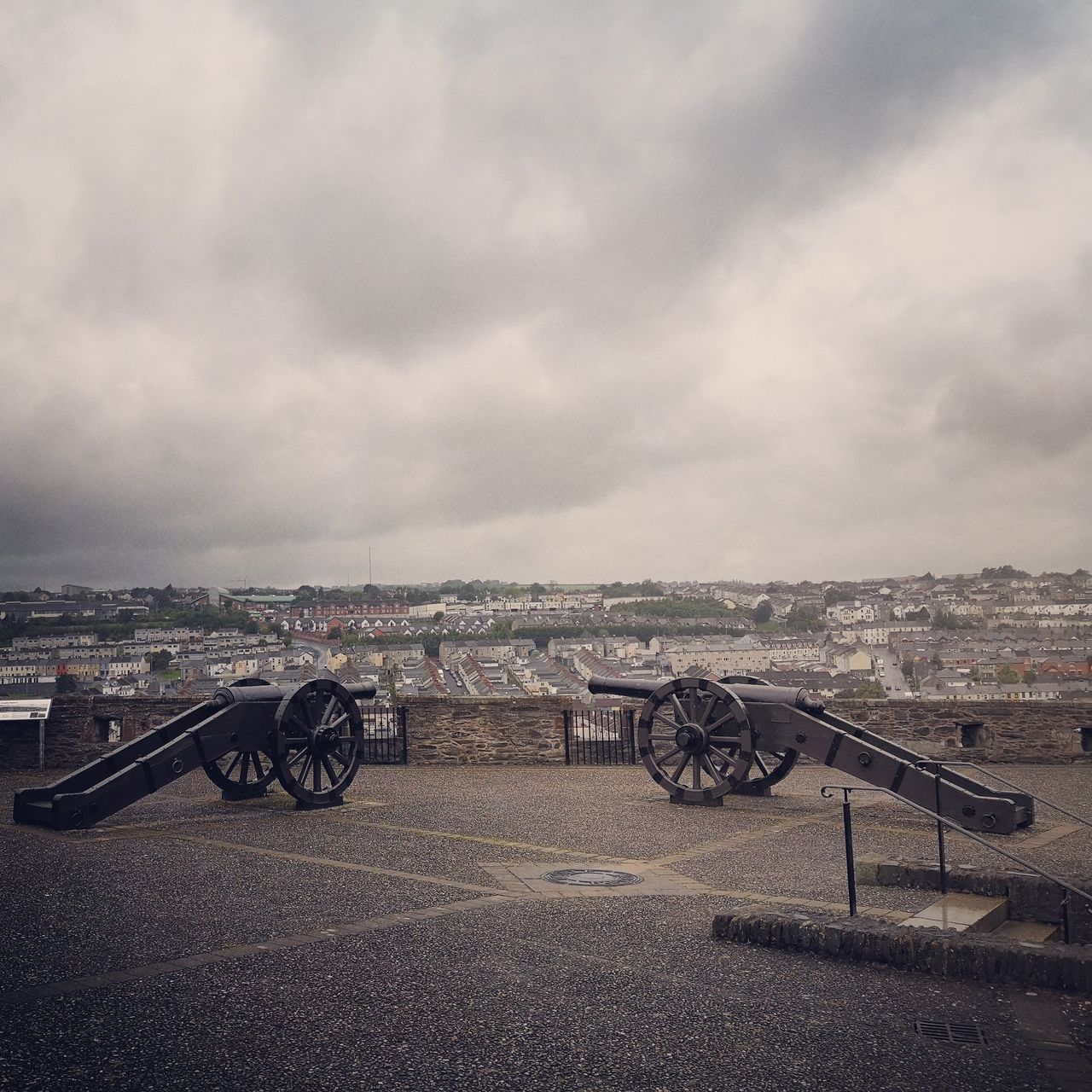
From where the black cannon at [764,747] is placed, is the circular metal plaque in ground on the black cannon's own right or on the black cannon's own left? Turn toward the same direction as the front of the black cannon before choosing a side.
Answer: on the black cannon's own left

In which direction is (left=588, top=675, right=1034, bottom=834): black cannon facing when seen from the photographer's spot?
facing away from the viewer and to the left of the viewer

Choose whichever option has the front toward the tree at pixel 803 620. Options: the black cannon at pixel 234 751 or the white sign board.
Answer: the black cannon

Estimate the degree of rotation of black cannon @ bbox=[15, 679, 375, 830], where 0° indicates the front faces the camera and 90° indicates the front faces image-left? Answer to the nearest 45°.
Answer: approximately 225°

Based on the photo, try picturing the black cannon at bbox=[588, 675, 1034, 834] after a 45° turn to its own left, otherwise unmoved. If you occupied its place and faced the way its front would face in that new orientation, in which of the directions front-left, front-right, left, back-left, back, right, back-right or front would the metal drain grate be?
left

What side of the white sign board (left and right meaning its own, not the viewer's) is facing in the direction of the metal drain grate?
front

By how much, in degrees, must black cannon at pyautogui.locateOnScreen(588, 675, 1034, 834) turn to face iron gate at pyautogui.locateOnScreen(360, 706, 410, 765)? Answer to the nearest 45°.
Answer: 0° — it already faces it

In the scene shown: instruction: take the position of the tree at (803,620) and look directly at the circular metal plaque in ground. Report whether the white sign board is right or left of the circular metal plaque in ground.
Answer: right

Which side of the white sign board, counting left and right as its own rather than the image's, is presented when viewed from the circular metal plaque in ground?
front

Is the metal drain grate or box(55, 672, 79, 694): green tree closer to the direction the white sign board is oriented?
the metal drain grate

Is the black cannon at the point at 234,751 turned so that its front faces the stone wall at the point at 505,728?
yes

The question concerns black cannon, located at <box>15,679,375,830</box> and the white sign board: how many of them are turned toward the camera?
1

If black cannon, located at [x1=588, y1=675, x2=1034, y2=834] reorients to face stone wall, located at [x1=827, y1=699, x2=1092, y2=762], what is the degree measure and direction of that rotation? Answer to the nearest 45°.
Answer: approximately 90° to its right
